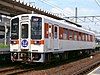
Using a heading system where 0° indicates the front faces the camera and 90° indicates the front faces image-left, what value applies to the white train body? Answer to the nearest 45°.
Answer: approximately 45°
